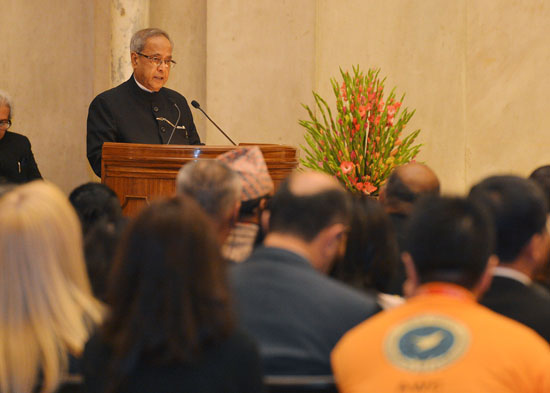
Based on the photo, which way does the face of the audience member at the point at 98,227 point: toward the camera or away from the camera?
away from the camera

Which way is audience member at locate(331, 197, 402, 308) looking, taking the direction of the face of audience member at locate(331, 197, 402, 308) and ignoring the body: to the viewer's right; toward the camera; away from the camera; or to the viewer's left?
away from the camera

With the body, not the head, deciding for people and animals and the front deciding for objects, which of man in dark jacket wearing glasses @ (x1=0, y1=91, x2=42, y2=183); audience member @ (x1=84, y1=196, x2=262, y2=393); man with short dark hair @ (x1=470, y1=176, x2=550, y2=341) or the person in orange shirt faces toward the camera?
man in dark jacket wearing glasses @ (x1=0, y1=91, x2=42, y2=183)

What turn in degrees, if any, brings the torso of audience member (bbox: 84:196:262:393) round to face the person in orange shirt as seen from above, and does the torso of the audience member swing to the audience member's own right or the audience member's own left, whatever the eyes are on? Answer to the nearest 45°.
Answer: approximately 90° to the audience member's own right

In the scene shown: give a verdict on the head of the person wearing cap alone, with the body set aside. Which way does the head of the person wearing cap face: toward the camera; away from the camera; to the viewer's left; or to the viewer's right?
away from the camera

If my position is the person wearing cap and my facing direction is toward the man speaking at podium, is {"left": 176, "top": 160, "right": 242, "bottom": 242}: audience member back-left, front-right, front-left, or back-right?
back-left

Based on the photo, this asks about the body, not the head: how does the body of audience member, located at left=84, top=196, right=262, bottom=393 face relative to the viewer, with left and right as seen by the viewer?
facing away from the viewer

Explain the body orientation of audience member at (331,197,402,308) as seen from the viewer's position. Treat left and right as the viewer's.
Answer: facing away from the viewer

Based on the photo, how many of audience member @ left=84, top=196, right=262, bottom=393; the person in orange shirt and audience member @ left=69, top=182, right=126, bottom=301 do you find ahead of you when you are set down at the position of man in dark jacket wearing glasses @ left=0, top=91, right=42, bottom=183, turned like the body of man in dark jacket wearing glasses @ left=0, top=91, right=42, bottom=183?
3

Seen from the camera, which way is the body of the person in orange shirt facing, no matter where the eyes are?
away from the camera

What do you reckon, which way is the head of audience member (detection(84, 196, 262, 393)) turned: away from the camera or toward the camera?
away from the camera

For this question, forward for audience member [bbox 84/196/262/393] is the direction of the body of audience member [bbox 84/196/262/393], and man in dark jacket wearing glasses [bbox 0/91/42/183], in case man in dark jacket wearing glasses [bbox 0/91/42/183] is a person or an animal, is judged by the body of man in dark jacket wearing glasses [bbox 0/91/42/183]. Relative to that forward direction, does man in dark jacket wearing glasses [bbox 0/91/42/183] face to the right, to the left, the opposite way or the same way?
the opposite way
